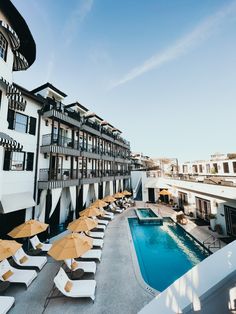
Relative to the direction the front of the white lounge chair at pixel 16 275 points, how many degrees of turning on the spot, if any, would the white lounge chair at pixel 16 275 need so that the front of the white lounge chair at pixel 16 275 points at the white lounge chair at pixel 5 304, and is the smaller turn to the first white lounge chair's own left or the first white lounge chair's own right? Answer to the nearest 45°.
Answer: approximately 90° to the first white lounge chair's own right

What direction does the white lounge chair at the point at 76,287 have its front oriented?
to the viewer's right

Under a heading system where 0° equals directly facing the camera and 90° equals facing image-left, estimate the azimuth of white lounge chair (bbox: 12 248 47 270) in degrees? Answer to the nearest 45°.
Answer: approximately 270°

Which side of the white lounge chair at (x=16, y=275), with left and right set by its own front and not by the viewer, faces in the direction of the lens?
right

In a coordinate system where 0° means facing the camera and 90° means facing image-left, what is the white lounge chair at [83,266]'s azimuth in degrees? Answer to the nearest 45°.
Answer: approximately 270°

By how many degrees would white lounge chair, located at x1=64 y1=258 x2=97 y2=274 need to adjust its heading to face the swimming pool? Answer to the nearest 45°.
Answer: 0° — it already faces it

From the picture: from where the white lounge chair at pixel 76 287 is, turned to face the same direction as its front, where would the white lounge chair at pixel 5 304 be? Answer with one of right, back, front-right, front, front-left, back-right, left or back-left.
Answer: back

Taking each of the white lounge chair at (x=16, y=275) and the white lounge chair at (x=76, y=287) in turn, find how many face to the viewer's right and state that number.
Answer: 2

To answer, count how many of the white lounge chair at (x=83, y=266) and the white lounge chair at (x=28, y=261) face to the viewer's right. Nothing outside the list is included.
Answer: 2
